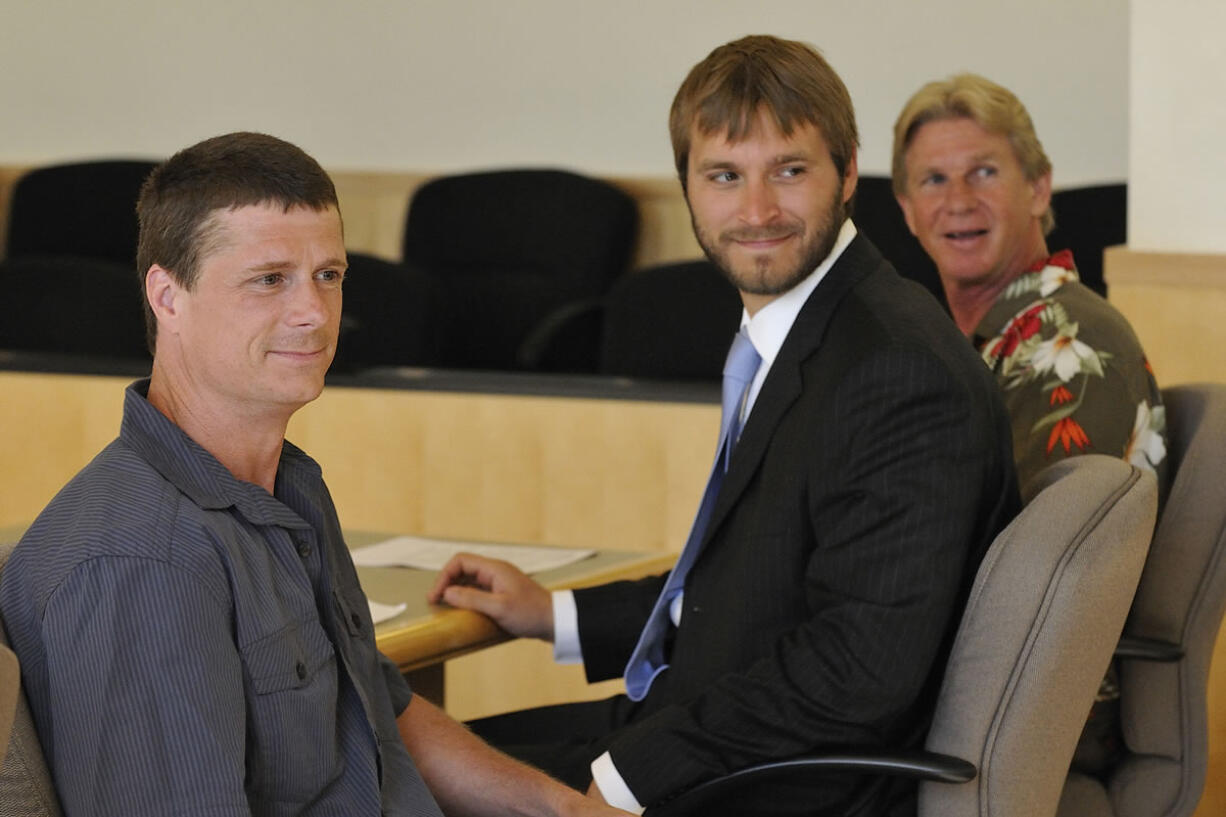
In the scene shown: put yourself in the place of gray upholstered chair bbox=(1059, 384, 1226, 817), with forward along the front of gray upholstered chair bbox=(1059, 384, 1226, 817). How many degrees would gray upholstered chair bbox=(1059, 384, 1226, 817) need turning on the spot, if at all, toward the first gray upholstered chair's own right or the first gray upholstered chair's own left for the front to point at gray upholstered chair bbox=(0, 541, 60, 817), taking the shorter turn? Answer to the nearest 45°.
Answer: approximately 45° to the first gray upholstered chair's own left

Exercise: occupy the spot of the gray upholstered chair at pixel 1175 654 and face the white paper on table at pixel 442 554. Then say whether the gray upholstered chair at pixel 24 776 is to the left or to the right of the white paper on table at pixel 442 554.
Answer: left

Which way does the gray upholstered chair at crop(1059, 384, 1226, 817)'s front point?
to the viewer's left

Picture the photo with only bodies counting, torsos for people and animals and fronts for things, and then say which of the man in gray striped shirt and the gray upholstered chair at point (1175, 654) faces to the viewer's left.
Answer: the gray upholstered chair

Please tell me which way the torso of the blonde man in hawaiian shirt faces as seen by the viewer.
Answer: to the viewer's left

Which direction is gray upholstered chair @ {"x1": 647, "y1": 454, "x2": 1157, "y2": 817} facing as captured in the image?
to the viewer's left
